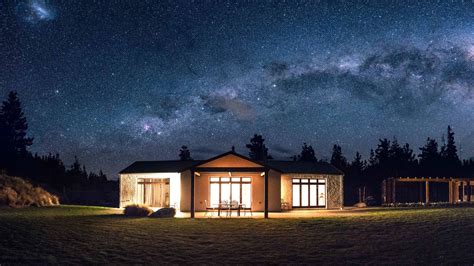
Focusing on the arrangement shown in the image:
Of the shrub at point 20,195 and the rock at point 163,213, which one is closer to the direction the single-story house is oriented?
the rock

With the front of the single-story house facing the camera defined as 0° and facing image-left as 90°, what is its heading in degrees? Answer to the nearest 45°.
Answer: approximately 0°

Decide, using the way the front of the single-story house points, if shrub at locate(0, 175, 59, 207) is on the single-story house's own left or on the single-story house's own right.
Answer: on the single-story house's own right
